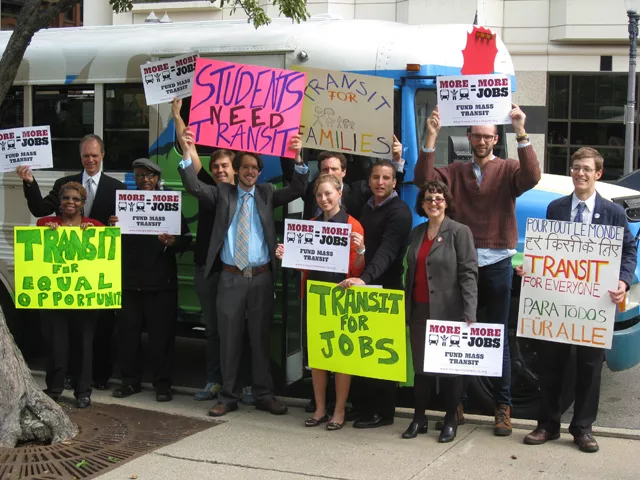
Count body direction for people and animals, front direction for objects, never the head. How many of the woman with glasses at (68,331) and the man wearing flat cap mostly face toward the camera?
2

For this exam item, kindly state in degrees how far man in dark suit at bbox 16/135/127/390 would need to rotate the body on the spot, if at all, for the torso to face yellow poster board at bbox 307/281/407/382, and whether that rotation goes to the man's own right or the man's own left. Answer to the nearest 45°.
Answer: approximately 45° to the man's own left

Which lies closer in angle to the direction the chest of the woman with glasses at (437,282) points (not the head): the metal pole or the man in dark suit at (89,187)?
the man in dark suit

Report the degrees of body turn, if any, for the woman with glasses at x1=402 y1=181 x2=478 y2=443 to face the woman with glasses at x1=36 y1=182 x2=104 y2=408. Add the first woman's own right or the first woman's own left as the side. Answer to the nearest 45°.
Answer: approximately 45° to the first woman's own right
